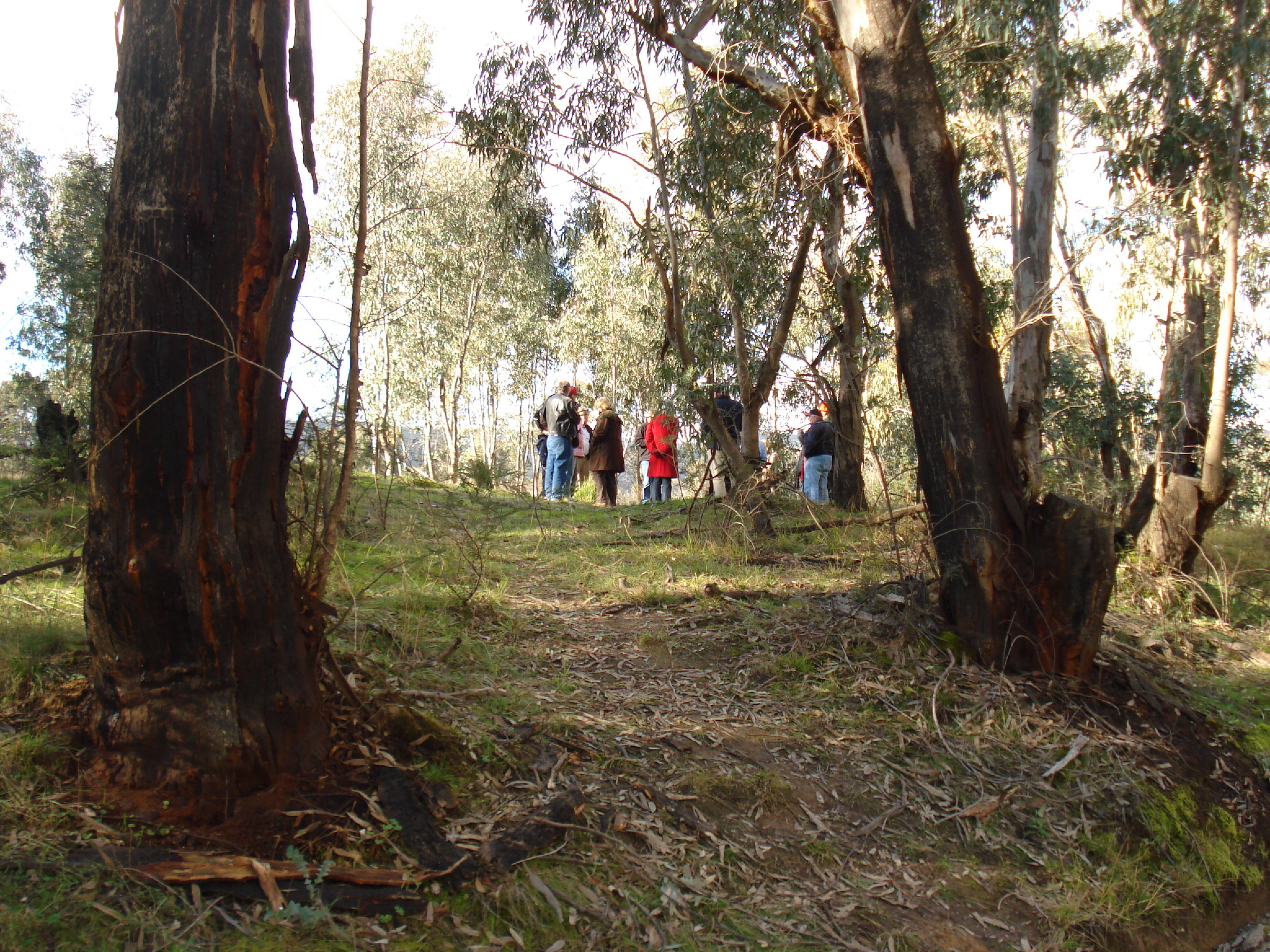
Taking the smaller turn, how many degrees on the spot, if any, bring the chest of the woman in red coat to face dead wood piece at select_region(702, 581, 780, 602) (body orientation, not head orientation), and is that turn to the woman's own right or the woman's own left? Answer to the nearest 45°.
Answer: approximately 180°

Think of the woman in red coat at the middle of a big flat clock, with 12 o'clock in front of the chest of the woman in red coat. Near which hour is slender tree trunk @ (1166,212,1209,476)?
The slender tree trunk is roughly at 4 o'clock from the woman in red coat.

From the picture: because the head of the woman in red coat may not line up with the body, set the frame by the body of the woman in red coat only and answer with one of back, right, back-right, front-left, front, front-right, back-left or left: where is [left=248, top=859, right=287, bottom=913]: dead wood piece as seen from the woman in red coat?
back

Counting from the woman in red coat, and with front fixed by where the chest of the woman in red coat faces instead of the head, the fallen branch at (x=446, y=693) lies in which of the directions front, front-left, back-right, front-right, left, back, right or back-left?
back

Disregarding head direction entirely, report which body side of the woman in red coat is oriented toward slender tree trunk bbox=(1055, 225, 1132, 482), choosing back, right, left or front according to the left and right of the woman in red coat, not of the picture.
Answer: right

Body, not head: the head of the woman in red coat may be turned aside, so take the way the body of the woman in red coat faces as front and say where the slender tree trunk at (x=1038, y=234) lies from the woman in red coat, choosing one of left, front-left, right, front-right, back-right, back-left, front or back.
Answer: back-right

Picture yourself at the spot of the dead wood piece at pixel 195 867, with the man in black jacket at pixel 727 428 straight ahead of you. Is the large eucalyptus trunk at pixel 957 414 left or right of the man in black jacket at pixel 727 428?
right

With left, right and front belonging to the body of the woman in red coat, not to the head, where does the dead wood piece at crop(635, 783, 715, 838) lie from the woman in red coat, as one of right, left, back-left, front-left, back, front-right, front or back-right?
back

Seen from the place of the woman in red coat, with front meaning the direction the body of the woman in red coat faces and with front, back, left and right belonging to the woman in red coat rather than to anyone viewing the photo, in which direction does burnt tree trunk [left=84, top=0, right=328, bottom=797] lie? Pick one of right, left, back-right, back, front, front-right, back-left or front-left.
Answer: back

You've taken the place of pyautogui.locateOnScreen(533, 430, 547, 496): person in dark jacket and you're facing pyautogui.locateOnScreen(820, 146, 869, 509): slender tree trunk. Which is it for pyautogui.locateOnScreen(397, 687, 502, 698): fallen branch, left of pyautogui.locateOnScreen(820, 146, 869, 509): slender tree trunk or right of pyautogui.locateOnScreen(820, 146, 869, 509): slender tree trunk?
right

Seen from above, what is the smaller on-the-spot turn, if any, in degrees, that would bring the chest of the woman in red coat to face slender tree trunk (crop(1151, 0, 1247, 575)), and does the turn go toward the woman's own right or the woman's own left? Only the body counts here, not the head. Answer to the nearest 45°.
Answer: approximately 135° to the woman's own right

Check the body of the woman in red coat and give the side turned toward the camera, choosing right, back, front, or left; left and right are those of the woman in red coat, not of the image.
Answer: back

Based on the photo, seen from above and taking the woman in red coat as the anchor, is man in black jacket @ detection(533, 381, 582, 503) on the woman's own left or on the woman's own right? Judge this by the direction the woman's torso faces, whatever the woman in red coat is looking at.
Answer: on the woman's own left
